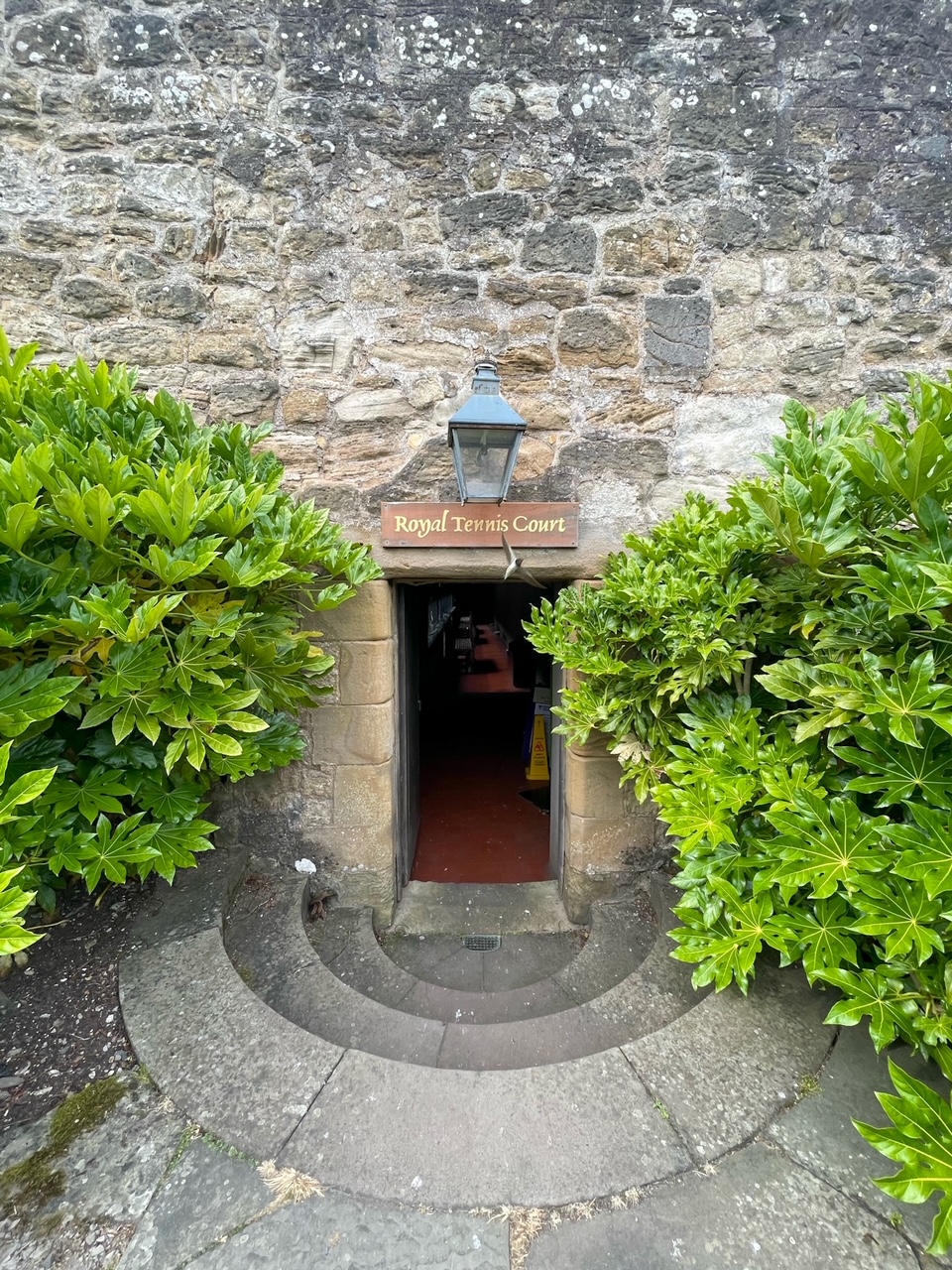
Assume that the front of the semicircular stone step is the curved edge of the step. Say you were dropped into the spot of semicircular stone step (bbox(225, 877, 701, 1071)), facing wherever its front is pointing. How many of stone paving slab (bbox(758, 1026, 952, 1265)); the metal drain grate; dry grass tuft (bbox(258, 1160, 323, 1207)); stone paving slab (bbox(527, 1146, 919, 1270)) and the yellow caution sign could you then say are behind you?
2

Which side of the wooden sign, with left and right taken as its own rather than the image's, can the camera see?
front

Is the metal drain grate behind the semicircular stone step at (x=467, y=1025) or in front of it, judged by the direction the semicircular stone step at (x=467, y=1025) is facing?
behind

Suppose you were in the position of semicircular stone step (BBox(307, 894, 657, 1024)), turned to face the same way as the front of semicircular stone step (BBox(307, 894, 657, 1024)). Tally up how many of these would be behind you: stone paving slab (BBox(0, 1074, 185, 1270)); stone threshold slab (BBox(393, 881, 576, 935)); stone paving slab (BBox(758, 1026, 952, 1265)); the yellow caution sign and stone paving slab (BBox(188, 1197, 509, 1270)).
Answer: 2

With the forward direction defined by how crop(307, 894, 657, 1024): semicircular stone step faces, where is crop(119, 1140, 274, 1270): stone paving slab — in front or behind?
in front

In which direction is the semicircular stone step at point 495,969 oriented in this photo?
toward the camera

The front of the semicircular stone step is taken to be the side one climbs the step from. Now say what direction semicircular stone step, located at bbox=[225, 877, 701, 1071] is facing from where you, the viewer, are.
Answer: facing the viewer

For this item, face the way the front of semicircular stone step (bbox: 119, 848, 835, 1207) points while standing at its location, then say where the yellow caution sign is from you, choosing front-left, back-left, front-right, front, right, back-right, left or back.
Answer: back
